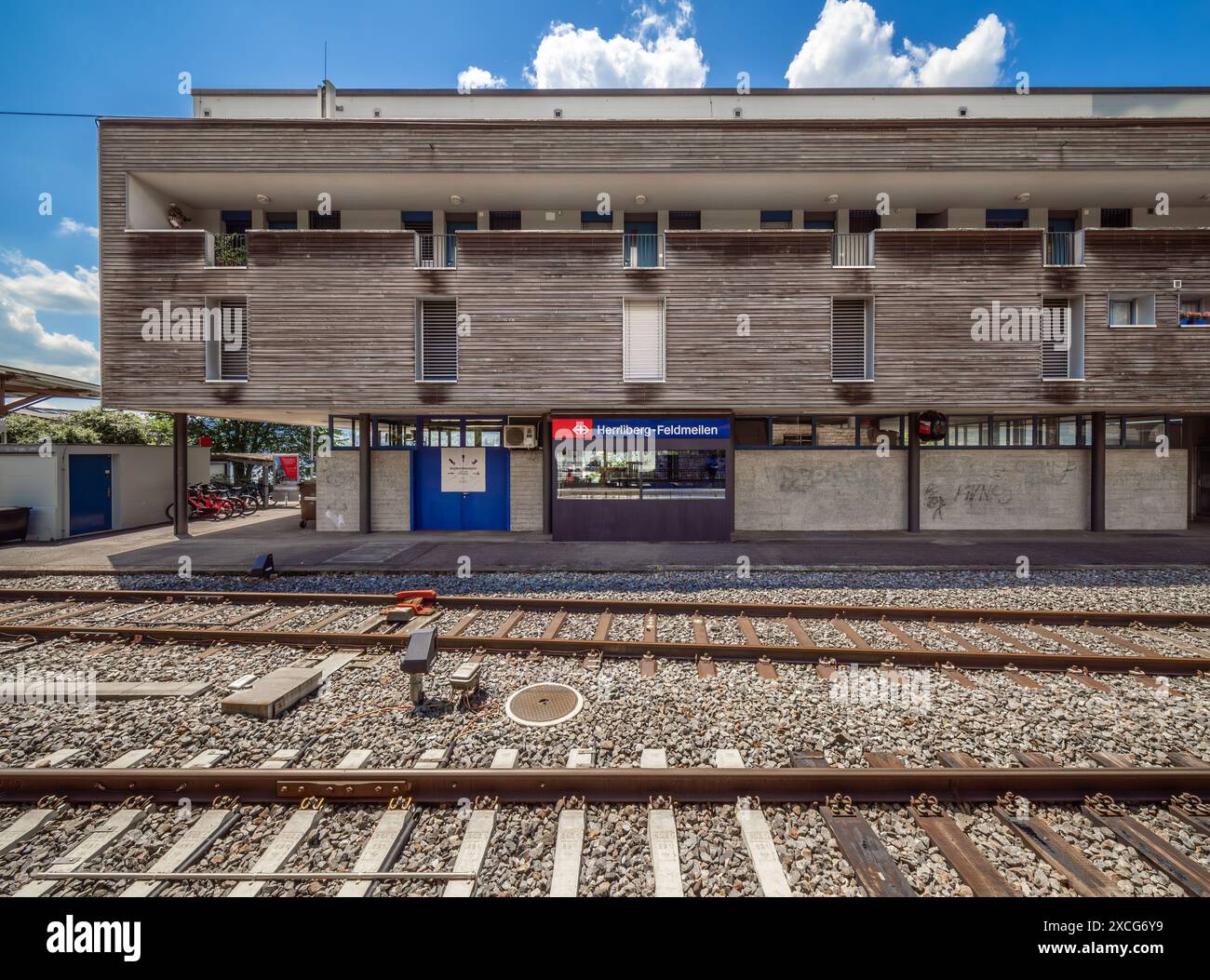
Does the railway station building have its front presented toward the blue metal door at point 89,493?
no

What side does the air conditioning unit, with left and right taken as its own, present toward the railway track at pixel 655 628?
front

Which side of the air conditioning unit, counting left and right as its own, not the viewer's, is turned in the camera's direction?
front

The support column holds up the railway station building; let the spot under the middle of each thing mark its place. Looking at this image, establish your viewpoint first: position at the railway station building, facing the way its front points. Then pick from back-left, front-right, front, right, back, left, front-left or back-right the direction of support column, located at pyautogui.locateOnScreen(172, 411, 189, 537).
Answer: right

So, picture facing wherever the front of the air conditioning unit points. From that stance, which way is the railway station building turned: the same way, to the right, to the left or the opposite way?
the same way

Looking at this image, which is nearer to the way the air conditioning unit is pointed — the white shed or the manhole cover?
the manhole cover

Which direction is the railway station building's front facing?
toward the camera

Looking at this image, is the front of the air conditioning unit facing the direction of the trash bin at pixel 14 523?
no

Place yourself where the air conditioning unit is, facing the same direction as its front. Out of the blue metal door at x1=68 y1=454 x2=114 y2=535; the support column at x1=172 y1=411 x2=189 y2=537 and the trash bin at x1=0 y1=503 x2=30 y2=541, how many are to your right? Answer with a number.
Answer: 3

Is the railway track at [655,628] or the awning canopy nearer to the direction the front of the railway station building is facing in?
the railway track

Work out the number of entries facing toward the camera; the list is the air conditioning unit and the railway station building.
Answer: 2

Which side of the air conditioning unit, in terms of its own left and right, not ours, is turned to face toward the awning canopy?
right

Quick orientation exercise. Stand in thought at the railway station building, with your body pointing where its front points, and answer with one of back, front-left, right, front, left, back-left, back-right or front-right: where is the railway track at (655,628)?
front

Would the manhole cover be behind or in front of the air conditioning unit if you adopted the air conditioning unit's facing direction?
in front

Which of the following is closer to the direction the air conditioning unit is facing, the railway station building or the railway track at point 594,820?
the railway track
